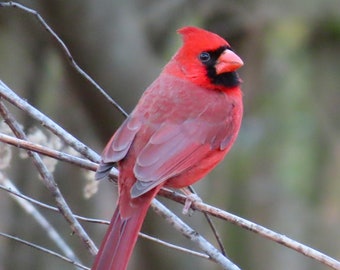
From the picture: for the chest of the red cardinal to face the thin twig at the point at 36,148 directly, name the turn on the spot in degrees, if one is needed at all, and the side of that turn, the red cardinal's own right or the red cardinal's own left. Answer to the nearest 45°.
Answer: approximately 180°

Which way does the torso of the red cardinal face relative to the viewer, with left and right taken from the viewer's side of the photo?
facing away from the viewer and to the right of the viewer
